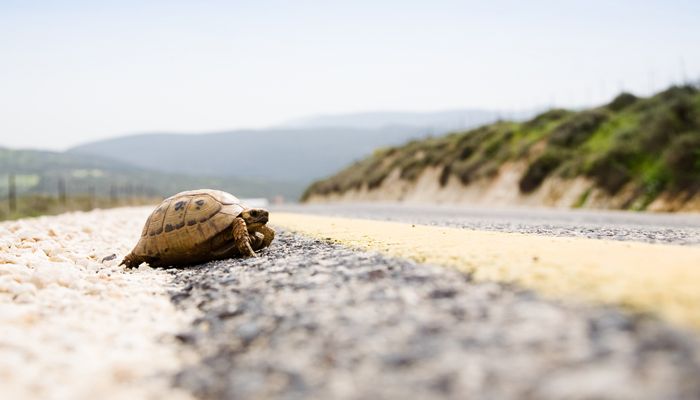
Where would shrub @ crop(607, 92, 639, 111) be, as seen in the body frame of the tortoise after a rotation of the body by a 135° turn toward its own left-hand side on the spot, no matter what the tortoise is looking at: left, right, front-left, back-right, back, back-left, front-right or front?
right

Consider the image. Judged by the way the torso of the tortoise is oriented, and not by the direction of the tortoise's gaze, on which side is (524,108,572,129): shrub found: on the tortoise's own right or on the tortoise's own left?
on the tortoise's own left

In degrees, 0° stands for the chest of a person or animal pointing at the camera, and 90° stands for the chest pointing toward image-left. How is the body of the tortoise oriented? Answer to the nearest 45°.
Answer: approximately 270°

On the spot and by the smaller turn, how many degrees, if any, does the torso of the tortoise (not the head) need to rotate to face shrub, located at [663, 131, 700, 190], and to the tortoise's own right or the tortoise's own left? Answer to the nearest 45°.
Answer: approximately 45° to the tortoise's own left

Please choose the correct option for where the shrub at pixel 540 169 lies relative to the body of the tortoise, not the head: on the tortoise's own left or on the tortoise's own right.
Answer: on the tortoise's own left

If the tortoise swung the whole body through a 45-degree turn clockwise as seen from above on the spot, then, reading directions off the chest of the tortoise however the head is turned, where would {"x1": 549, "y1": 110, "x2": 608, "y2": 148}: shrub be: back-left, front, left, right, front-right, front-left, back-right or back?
left
